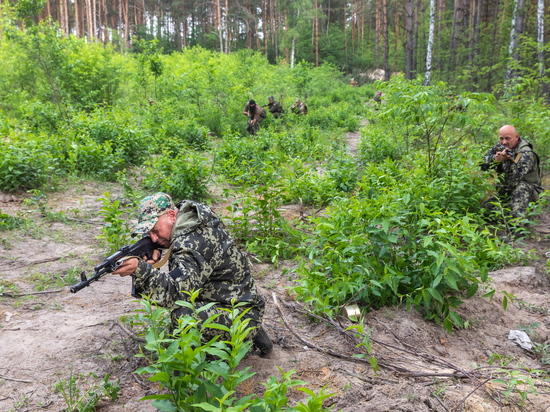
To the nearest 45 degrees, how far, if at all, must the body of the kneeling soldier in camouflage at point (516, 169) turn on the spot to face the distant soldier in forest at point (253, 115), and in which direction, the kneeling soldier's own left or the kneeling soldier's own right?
approximately 90° to the kneeling soldier's own right

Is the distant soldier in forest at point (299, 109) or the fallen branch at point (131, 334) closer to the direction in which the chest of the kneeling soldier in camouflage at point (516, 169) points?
the fallen branch

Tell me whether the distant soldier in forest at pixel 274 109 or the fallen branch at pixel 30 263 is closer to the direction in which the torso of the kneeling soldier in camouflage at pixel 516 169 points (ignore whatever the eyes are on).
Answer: the fallen branch

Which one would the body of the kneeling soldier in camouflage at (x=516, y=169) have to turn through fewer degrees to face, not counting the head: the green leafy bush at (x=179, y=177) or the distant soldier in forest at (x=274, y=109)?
the green leafy bush

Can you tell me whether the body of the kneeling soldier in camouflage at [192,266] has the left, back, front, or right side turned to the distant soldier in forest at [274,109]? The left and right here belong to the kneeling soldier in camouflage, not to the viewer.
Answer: right

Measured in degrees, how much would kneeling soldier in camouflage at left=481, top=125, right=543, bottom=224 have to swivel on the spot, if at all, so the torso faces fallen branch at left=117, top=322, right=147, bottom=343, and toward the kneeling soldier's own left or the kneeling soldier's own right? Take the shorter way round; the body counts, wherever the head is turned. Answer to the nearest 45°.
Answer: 0° — they already face it

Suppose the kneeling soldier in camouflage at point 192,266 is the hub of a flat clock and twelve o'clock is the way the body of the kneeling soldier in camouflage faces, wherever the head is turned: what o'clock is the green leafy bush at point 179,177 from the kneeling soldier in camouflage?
The green leafy bush is roughly at 3 o'clock from the kneeling soldier in camouflage.

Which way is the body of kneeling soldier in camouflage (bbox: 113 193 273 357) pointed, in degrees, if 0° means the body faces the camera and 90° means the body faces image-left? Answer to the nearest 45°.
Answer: approximately 90°

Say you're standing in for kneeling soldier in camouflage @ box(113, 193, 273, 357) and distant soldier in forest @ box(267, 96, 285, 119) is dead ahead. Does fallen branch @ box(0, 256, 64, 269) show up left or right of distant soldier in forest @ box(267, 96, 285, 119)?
left

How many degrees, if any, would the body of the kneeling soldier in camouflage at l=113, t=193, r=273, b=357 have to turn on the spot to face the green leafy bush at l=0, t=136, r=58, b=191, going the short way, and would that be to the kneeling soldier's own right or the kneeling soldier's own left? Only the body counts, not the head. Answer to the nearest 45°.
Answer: approximately 45° to the kneeling soldier's own right

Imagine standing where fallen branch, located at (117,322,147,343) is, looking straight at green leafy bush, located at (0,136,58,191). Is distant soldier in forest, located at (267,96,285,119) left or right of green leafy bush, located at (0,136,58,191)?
right

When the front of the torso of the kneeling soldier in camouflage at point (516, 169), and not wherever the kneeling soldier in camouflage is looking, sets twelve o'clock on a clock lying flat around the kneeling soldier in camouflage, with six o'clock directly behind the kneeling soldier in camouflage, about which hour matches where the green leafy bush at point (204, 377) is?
The green leafy bush is roughly at 11 o'clock from the kneeling soldier in camouflage.
